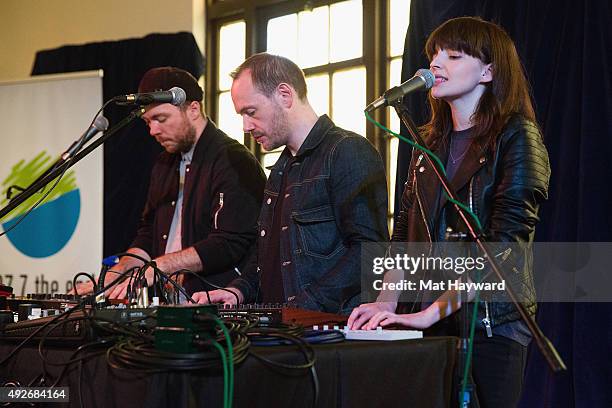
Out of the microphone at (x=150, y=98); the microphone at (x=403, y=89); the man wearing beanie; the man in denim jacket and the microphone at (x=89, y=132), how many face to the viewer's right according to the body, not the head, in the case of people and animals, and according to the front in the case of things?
3

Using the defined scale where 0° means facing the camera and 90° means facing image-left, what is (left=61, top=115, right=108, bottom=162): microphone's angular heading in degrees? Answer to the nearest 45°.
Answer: approximately 270°

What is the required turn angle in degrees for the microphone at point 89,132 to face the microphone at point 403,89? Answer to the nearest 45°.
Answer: approximately 45° to its right

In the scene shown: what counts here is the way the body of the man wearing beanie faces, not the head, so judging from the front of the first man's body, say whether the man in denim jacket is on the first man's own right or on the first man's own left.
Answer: on the first man's own left

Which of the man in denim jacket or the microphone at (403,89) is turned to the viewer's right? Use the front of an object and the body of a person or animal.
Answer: the microphone

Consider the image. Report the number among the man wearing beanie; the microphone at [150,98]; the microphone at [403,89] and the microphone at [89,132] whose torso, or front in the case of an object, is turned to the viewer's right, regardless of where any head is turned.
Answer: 3

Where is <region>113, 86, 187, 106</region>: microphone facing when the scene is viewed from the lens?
facing to the right of the viewer

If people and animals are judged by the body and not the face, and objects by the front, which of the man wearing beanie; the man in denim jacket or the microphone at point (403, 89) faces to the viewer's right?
the microphone

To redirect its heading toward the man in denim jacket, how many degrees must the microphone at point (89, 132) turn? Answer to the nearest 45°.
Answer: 0° — it already faces them

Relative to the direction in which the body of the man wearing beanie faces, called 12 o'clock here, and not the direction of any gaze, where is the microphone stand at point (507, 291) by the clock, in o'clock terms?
The microphone stand is roughly at 10 o'clock from the man wearing beanie.

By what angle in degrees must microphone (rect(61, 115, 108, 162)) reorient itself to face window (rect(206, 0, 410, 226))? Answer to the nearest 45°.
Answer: approximately 45° to its left

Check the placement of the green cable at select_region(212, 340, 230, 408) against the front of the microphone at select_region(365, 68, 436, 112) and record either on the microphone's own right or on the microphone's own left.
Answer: on the microphone's own right
